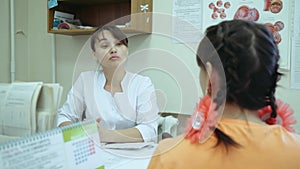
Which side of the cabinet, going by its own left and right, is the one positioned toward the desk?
front

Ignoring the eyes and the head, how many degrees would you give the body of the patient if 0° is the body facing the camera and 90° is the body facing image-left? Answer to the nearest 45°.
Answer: approximately 135°

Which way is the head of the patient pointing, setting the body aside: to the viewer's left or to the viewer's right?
to the viewer's left

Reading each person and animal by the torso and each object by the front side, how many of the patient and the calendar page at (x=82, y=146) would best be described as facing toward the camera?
1

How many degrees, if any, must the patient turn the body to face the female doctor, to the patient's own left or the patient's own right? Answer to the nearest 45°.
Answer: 0° — they already face them

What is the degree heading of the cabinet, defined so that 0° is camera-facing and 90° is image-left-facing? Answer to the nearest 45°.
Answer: approximately 0°

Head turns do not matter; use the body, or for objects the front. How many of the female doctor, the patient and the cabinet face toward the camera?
2

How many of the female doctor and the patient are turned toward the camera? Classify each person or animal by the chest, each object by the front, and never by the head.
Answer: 1

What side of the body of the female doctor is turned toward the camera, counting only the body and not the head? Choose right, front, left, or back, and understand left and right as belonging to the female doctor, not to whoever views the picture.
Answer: front

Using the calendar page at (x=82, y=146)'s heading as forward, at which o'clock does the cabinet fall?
The cabinet is roughly at 6 o'clock from the calendar page.

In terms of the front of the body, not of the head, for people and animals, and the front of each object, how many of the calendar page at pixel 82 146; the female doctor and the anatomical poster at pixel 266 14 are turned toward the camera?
3

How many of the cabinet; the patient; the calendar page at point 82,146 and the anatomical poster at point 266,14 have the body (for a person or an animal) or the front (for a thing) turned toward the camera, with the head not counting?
3
